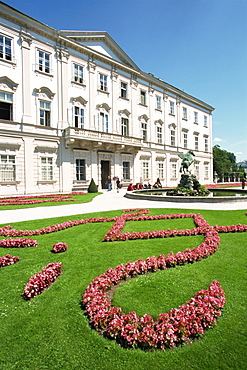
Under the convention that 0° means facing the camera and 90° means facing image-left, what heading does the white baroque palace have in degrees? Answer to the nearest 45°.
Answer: approximately 315°

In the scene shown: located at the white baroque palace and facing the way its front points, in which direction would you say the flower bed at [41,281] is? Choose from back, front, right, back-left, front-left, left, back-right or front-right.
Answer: front-right

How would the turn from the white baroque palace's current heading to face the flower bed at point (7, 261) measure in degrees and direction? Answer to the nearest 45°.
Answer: approximately 45° to its right

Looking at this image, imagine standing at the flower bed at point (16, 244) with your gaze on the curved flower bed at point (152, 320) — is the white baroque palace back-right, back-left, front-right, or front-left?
back-left

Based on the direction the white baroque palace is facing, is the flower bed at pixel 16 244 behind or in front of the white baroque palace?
in front
